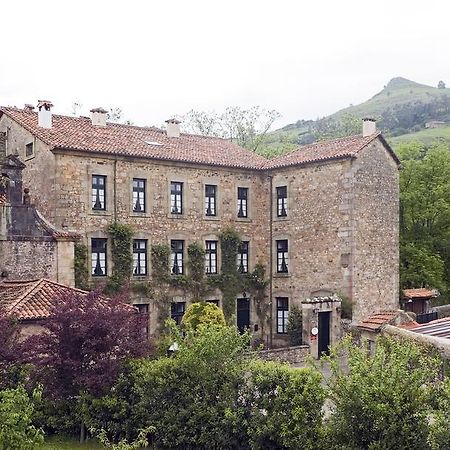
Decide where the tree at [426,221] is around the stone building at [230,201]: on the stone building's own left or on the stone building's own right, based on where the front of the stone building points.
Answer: on the stone building's own left

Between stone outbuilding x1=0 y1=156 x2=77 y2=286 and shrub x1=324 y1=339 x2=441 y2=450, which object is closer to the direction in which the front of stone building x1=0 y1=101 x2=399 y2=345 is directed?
the shrub

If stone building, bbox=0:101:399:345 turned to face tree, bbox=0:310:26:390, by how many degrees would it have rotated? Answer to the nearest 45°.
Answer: approximately 90° to its right

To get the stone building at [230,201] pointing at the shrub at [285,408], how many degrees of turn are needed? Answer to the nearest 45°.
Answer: approximately 45° to its right

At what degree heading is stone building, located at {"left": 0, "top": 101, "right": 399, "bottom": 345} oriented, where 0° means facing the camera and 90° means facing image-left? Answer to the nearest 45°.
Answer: approximately 315°

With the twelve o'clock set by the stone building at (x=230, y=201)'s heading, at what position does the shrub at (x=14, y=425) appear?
The shrub is roughly at 2 o'clock from the stone building.
